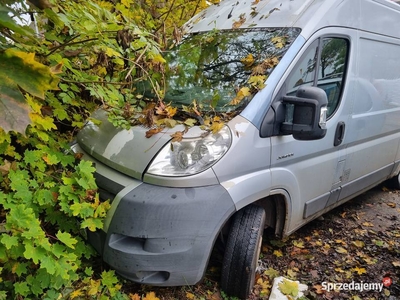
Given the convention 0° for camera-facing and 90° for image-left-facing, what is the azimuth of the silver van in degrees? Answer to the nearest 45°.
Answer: approximately 45°

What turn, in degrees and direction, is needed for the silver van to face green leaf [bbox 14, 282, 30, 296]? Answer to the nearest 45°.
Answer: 0° — it already faces it

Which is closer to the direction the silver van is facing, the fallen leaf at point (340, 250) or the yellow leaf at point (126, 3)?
the yellow leaf

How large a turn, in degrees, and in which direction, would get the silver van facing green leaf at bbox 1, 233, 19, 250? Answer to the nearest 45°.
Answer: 0° — it already faces it

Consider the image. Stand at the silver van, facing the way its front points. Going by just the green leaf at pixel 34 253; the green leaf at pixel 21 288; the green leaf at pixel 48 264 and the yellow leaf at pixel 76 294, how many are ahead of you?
4

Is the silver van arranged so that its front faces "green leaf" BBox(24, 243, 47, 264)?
yes

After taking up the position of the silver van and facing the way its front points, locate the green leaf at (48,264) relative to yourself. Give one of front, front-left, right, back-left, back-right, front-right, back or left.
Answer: front

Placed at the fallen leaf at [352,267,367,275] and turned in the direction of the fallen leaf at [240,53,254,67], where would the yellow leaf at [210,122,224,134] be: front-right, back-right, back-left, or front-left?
front-left

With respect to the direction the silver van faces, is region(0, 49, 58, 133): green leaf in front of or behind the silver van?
in front

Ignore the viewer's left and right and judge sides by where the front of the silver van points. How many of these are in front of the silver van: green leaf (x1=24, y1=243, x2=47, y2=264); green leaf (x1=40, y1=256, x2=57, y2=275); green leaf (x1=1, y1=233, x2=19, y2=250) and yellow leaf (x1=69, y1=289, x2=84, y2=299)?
4

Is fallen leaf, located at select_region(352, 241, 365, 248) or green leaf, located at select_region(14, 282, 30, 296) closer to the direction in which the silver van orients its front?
the green leaf
